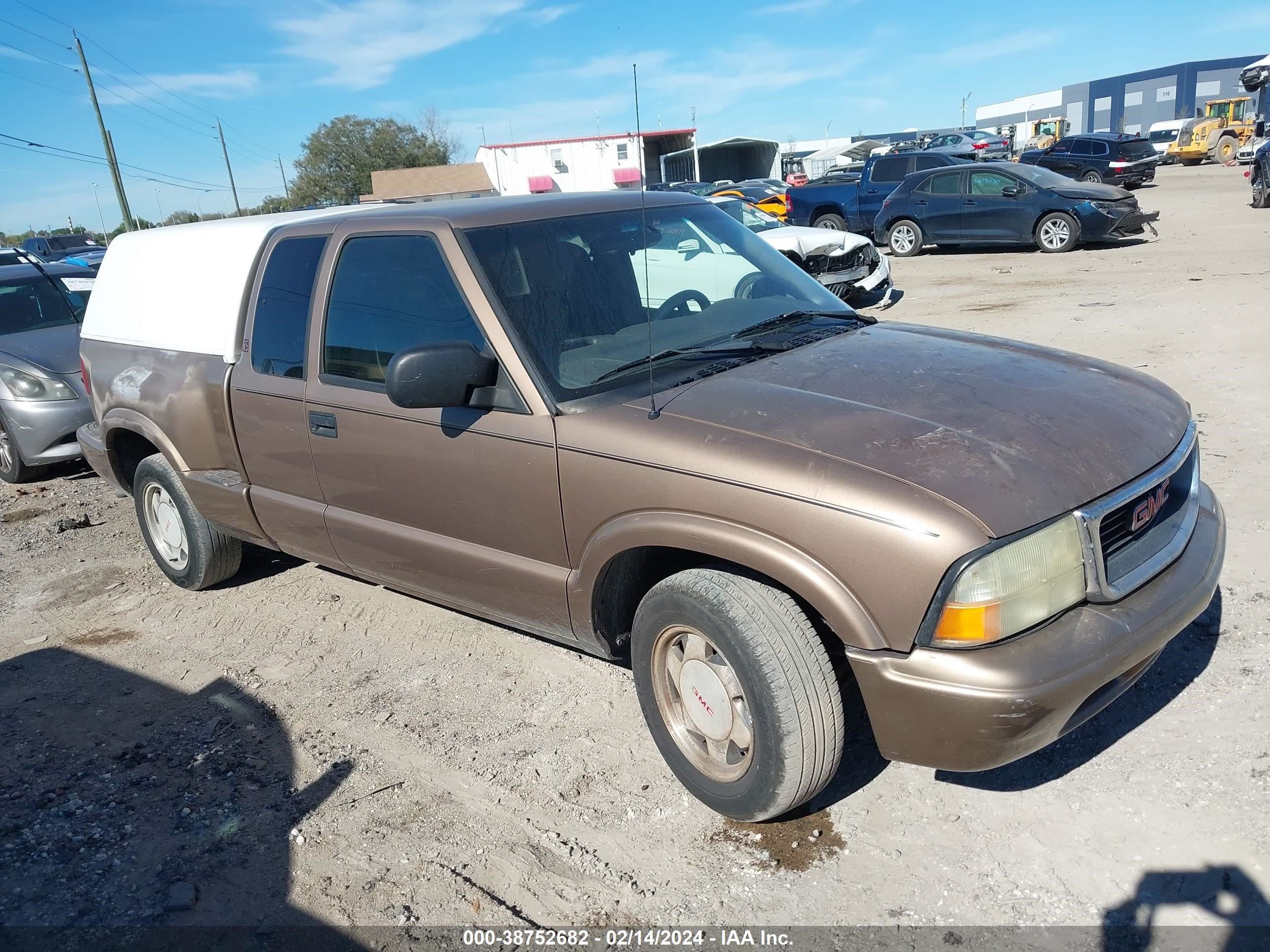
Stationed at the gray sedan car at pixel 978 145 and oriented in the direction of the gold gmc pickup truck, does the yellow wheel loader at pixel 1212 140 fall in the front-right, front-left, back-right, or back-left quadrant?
back-left

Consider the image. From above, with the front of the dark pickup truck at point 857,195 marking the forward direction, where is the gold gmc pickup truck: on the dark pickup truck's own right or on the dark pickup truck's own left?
on the dark pickup truck's own right

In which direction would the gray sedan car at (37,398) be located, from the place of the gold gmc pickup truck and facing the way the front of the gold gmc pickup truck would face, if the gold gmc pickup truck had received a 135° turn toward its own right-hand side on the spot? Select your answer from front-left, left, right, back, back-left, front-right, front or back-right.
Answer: front-right

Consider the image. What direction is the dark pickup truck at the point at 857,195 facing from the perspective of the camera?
to the viewer's right

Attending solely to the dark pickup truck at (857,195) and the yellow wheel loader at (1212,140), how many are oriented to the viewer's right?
1

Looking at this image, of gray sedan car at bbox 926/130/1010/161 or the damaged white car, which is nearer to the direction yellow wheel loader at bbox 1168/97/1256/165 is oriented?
the gray sedan car

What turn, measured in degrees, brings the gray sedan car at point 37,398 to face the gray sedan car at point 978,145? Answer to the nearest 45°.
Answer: approximately 90° to its left

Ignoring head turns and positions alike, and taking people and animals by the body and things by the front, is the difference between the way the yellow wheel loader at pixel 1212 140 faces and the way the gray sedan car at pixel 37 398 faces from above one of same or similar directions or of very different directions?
very different directions

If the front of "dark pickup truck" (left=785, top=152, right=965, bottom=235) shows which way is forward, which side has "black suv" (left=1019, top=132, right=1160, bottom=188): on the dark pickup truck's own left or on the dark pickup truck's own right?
on the dark pickup truck's own left

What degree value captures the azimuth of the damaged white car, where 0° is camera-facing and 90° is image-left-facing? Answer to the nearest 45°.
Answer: approximately 315°

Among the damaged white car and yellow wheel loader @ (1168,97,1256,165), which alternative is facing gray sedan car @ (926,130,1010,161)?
the yellow wheel loader
